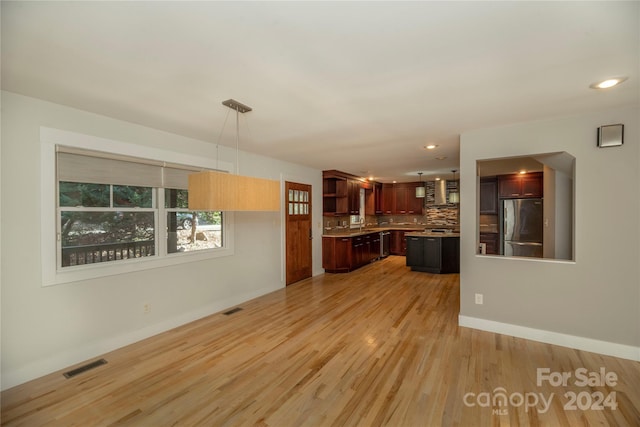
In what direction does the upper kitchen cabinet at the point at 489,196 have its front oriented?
toward the camera

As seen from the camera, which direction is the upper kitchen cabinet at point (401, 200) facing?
toward the camera

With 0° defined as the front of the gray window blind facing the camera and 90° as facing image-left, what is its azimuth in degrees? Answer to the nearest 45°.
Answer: approximately 315°

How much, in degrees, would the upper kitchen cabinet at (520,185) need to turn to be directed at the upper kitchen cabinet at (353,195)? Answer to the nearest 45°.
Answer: approximately 90° to its right

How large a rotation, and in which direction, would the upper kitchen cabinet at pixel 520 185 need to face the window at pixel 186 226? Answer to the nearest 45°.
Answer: approximately 45° to its right

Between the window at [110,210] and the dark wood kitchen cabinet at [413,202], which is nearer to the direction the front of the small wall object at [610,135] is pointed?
the window

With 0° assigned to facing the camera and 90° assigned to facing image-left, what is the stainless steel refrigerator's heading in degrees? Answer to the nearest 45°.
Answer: approximately 0°

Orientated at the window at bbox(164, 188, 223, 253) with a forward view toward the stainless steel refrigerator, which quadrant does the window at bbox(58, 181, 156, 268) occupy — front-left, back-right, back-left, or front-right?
back-right

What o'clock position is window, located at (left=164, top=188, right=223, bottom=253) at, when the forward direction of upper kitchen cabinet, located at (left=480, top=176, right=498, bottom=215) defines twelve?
The window is roughly at 1 o'clock from the upper kitchen cabinet.

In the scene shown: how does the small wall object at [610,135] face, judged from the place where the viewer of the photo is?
facing the viewer
